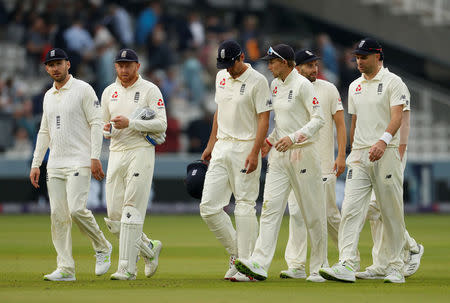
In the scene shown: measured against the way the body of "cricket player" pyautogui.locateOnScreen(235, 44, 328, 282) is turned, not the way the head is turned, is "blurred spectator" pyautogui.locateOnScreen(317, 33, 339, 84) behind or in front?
behind

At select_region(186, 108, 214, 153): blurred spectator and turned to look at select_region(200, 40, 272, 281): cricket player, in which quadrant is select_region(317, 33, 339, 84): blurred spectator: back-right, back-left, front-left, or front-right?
back-left

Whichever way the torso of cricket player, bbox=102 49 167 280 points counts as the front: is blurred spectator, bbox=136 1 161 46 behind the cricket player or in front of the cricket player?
behind

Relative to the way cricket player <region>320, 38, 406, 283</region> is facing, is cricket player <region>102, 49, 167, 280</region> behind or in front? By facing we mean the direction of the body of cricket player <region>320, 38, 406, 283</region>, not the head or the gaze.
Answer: in front

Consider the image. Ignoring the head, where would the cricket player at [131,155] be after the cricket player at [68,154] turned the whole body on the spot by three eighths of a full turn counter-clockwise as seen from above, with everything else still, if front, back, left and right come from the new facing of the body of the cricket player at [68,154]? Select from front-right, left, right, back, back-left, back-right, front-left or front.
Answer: front

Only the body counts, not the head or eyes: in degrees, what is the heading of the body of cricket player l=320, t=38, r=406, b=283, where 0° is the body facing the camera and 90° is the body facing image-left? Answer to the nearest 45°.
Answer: approximately 45°

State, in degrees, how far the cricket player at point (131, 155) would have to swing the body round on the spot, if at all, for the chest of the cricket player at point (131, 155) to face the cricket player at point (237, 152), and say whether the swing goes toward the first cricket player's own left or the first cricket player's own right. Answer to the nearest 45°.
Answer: approximately 135° to the first cricket player's own left

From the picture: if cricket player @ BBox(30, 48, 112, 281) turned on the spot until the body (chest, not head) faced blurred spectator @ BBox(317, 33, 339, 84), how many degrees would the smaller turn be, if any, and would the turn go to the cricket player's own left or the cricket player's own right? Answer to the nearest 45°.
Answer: approximately 180°

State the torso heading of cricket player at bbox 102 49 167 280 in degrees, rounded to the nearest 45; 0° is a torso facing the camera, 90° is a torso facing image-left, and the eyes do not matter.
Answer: approximately 45°

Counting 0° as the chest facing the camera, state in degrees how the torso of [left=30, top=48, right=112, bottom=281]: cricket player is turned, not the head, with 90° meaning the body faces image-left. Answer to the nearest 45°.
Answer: approximately 45°

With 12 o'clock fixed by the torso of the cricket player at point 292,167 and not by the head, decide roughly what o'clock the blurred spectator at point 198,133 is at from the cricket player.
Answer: The blurred spectator is roughly at 4 o'clock from the cricket player.

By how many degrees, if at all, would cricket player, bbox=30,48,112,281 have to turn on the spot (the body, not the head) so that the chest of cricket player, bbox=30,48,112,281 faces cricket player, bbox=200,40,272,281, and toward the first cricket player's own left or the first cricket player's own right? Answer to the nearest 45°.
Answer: approximately 135° to the first cricket player's own left

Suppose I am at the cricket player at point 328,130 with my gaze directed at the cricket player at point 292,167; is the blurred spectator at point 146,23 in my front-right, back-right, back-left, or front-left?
back-right

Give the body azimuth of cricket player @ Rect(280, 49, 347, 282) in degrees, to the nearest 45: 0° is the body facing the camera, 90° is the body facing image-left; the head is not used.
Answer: approximately 45°
